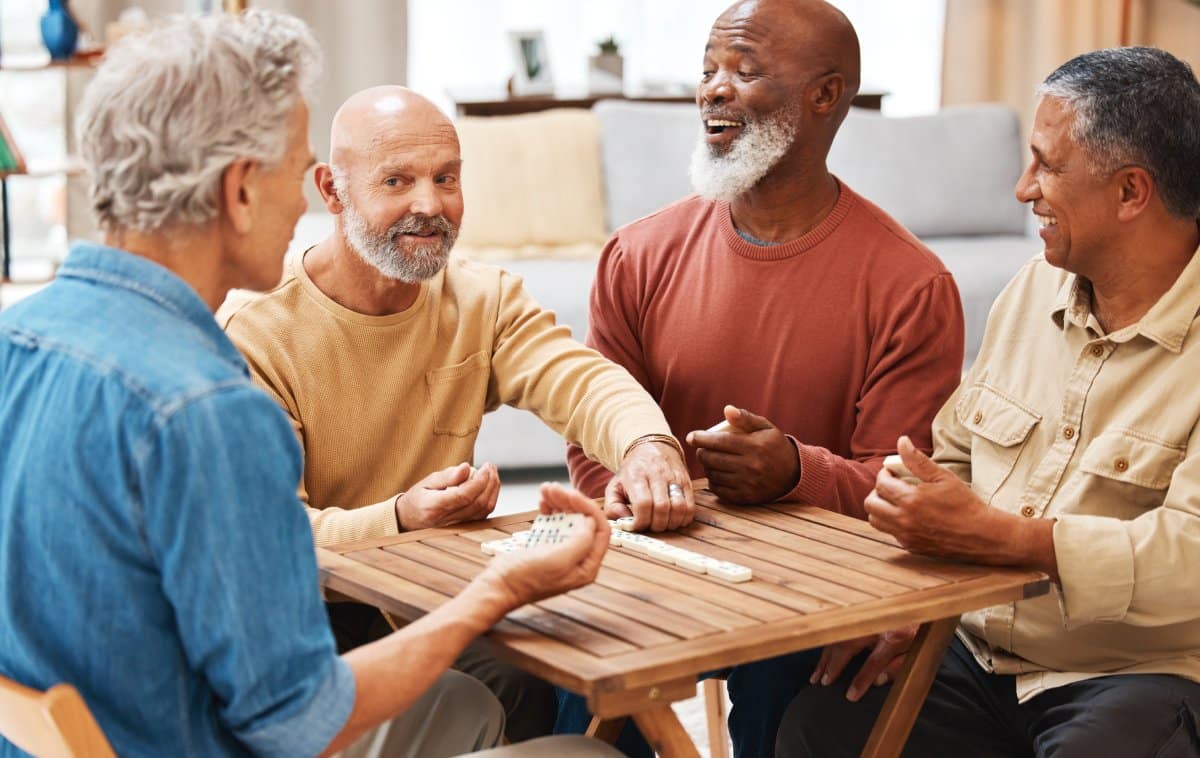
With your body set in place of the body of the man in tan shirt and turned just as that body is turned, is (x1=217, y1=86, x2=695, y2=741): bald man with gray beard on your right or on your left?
on your right

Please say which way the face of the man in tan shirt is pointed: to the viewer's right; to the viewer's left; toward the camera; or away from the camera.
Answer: to the viewer's left

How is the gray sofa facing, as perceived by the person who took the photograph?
facing the viewer

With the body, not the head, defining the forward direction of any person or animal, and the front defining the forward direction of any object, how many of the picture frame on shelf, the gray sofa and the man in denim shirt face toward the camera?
2

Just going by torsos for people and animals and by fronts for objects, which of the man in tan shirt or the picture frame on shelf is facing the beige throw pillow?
the picture frame on shelf

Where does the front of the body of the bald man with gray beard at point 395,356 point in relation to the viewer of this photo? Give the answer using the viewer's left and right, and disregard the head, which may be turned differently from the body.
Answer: facing the viewer and to the right of the viewer

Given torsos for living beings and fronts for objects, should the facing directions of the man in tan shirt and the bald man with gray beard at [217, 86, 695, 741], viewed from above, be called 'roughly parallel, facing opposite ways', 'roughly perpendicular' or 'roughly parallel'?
roughly perpendicular

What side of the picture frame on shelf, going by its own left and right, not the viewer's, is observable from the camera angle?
front

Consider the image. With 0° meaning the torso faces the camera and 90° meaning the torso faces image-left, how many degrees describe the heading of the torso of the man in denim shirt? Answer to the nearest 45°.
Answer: approximately 225°

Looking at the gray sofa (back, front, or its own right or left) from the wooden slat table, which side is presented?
front
